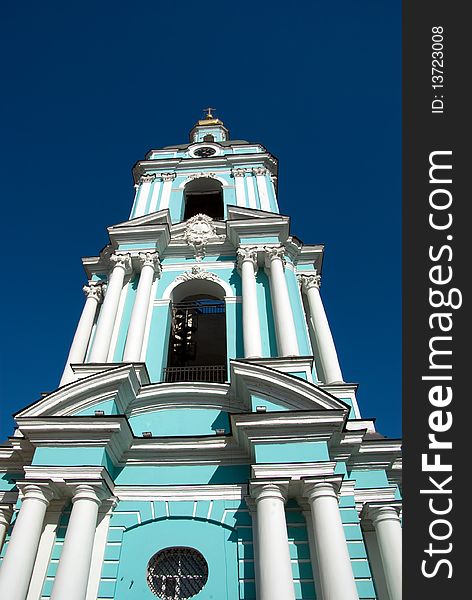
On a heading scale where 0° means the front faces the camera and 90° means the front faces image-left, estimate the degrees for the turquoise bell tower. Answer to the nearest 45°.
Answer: approximately 0°
